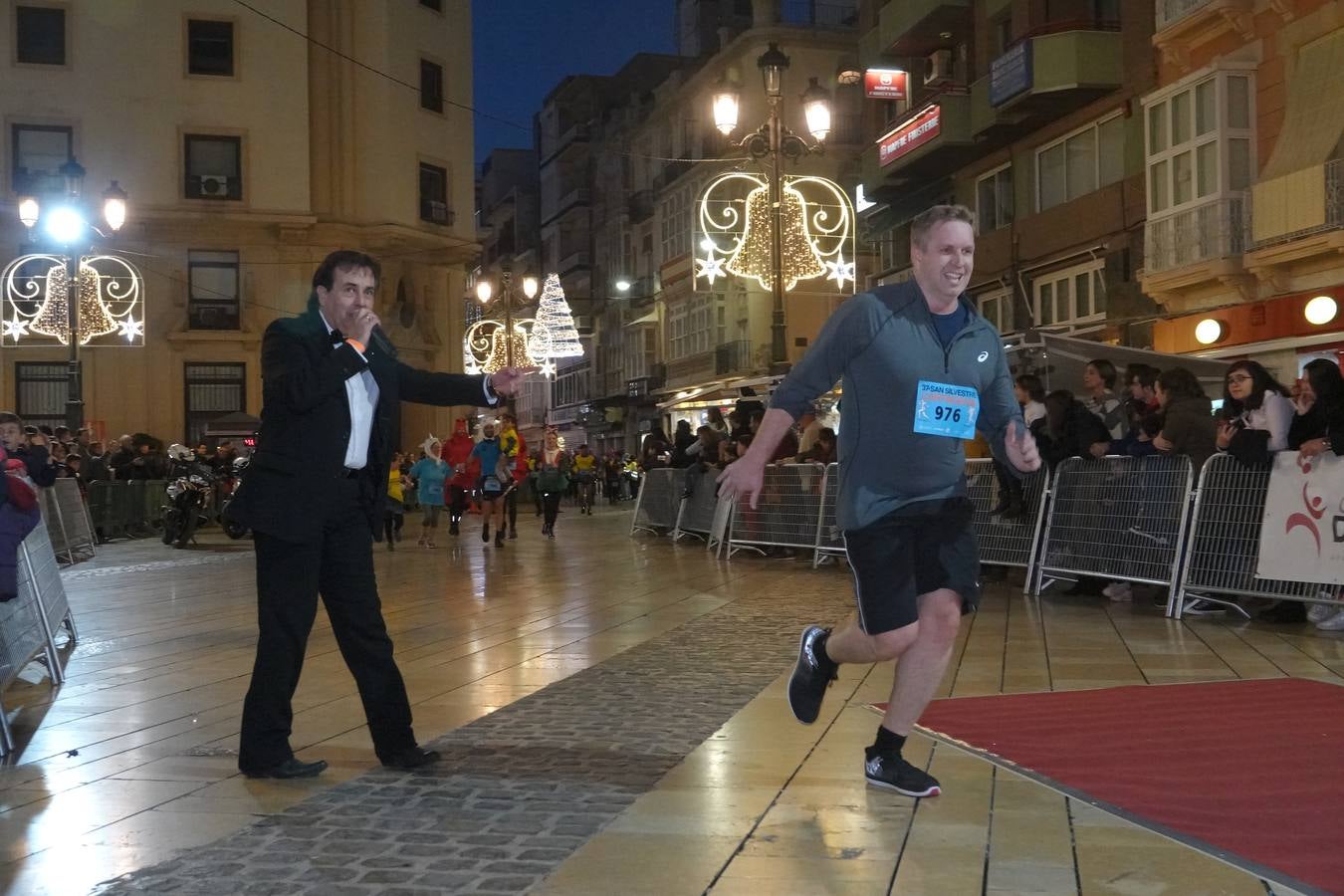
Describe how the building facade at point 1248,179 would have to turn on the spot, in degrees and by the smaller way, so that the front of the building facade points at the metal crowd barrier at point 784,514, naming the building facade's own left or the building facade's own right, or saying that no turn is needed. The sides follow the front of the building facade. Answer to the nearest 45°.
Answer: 0° — it already faces it

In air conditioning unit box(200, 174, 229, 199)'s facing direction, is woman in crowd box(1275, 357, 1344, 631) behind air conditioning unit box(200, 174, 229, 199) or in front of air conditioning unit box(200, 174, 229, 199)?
in front

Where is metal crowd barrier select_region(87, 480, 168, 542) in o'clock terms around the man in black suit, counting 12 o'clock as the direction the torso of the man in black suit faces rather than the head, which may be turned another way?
The metal crowd barrier is roughly at 7 o'clock from the man in black suit.

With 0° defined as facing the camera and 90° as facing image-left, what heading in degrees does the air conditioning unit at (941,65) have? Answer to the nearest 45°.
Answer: approximately 45°

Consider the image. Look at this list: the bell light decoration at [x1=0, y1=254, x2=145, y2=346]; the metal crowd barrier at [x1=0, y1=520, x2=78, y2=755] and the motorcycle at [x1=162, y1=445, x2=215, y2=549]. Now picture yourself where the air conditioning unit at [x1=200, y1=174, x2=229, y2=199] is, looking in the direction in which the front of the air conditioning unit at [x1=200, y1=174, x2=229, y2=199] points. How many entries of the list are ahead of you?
3

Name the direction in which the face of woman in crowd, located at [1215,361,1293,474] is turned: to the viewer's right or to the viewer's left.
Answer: to the viewer's left

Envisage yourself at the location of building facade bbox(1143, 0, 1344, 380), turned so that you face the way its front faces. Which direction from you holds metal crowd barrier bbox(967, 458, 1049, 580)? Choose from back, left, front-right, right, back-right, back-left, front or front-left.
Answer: front-left

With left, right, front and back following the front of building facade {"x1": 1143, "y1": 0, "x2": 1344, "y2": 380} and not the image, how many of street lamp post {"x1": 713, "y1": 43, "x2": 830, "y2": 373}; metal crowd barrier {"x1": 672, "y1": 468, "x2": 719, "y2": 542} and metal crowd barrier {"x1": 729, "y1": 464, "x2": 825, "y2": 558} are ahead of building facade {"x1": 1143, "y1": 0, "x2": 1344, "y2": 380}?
3

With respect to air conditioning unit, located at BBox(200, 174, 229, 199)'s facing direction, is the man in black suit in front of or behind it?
in front

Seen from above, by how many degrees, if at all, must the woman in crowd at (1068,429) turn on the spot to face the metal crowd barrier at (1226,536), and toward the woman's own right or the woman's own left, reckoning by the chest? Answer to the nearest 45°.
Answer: approximately 90° to the woman's own left

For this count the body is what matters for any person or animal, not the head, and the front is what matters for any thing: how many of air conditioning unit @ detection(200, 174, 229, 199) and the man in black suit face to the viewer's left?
0

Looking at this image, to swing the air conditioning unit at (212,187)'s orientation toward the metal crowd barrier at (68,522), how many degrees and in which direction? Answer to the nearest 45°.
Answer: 0° — it already faces it

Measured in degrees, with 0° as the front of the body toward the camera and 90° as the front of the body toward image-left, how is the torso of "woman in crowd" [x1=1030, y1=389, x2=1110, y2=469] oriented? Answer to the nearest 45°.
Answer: approximately 45°

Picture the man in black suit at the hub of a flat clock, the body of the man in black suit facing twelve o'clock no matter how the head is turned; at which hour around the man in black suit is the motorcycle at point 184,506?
The motorcycle is roughly at 7 o'clock from the man in black suit.
